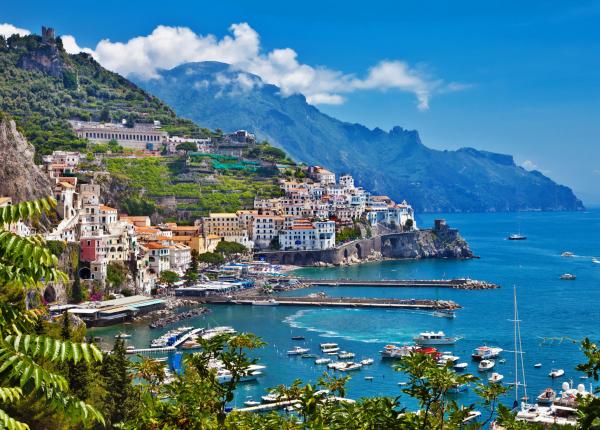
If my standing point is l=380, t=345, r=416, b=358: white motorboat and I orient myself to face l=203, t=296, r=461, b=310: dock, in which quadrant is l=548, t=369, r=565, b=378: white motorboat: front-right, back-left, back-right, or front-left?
back-right

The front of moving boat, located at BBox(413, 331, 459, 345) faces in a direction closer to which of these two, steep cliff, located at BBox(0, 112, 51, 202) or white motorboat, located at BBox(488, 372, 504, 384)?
the white motorboat

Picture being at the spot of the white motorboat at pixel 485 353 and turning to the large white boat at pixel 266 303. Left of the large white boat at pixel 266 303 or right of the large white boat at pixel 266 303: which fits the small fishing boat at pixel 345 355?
left

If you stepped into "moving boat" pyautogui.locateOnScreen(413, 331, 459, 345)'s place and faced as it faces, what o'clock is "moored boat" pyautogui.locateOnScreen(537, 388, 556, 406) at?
"moored boat" pyautogui.locateOnScreen(537, 388, 556, 406) is roughly at 2 o'clock from "moving boat" pyautogui.locateOnScreen(413, 331, 459, 345).

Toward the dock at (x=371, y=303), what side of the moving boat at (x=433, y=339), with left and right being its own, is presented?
left

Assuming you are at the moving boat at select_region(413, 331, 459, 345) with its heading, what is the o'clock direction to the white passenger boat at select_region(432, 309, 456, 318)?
The white passenger boat is roughly at 9 o'clock from the moving boat.

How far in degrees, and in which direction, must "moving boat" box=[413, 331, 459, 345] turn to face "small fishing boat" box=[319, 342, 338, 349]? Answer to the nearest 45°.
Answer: approximately 135° to its right

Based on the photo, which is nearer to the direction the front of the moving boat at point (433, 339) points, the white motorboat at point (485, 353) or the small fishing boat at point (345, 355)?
the white motorboat

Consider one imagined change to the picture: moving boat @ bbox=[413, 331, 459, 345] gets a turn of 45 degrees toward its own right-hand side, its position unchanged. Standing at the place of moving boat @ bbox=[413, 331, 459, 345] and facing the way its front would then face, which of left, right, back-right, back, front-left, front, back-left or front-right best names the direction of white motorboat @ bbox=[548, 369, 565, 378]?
front

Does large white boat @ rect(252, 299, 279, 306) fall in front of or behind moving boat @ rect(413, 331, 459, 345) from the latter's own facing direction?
behind

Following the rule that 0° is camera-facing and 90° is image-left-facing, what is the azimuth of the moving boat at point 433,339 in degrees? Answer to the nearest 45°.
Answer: approximately 270°

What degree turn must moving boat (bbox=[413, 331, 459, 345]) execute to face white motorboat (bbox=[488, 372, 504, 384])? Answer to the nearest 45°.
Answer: approximately 90° to its right
